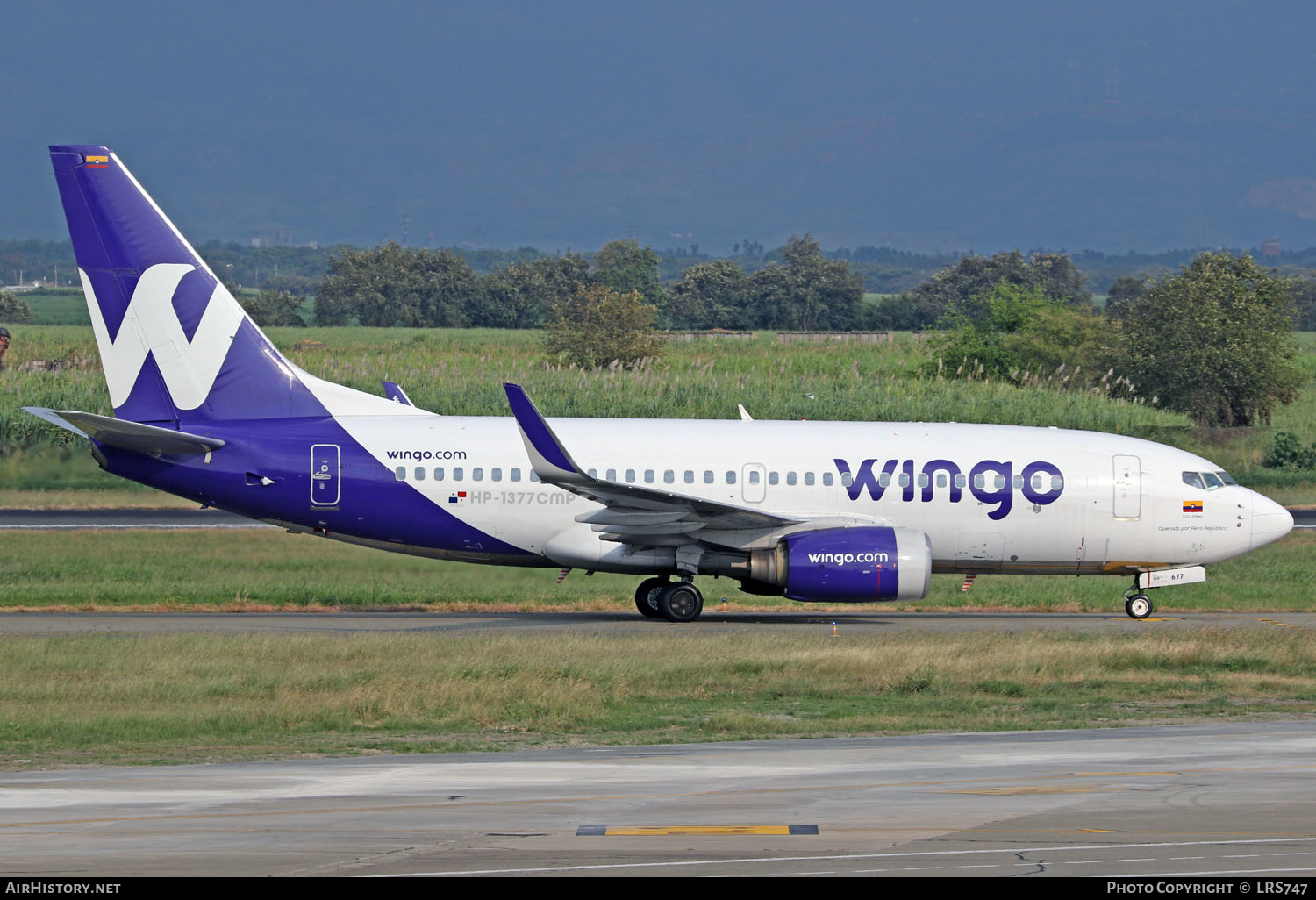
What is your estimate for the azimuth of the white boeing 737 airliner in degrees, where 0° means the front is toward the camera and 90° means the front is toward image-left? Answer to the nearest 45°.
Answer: approximately 270°
